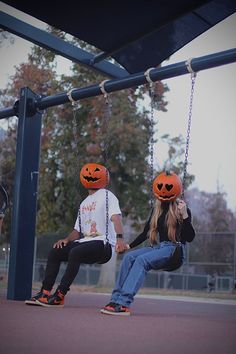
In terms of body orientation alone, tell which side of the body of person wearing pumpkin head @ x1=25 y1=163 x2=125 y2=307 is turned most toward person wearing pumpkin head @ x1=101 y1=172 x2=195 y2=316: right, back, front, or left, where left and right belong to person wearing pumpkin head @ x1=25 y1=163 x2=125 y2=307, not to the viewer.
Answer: left

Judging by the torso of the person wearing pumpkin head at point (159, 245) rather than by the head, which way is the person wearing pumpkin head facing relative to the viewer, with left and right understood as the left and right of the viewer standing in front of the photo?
facing the viewer and to the left of the viewer

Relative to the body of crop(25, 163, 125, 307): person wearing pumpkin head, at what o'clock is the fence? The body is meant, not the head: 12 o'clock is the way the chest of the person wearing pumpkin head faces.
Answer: The fence is roughly at 5 o'clock from the person wearing pumpkin head.

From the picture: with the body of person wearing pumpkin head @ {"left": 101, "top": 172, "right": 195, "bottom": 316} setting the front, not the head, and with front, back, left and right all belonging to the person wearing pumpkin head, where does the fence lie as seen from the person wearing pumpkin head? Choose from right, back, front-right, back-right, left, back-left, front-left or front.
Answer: back-right

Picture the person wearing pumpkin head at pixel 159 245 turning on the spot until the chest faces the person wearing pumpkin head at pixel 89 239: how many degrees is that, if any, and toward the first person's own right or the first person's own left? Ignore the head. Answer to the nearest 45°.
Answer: approximately 90° to the first person's own right

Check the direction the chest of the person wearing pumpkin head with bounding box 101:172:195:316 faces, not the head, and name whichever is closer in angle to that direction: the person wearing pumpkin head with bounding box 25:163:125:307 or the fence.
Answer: the person wearing pumpkin head

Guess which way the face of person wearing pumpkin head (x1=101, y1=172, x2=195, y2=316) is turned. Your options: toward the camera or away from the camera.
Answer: toward the camera

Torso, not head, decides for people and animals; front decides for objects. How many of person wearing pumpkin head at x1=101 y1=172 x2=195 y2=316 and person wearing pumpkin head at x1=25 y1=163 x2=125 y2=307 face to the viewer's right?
0

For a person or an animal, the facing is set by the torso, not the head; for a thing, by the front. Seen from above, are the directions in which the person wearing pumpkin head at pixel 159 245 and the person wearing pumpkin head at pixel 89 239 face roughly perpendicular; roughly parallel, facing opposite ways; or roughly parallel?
roughly parallel
